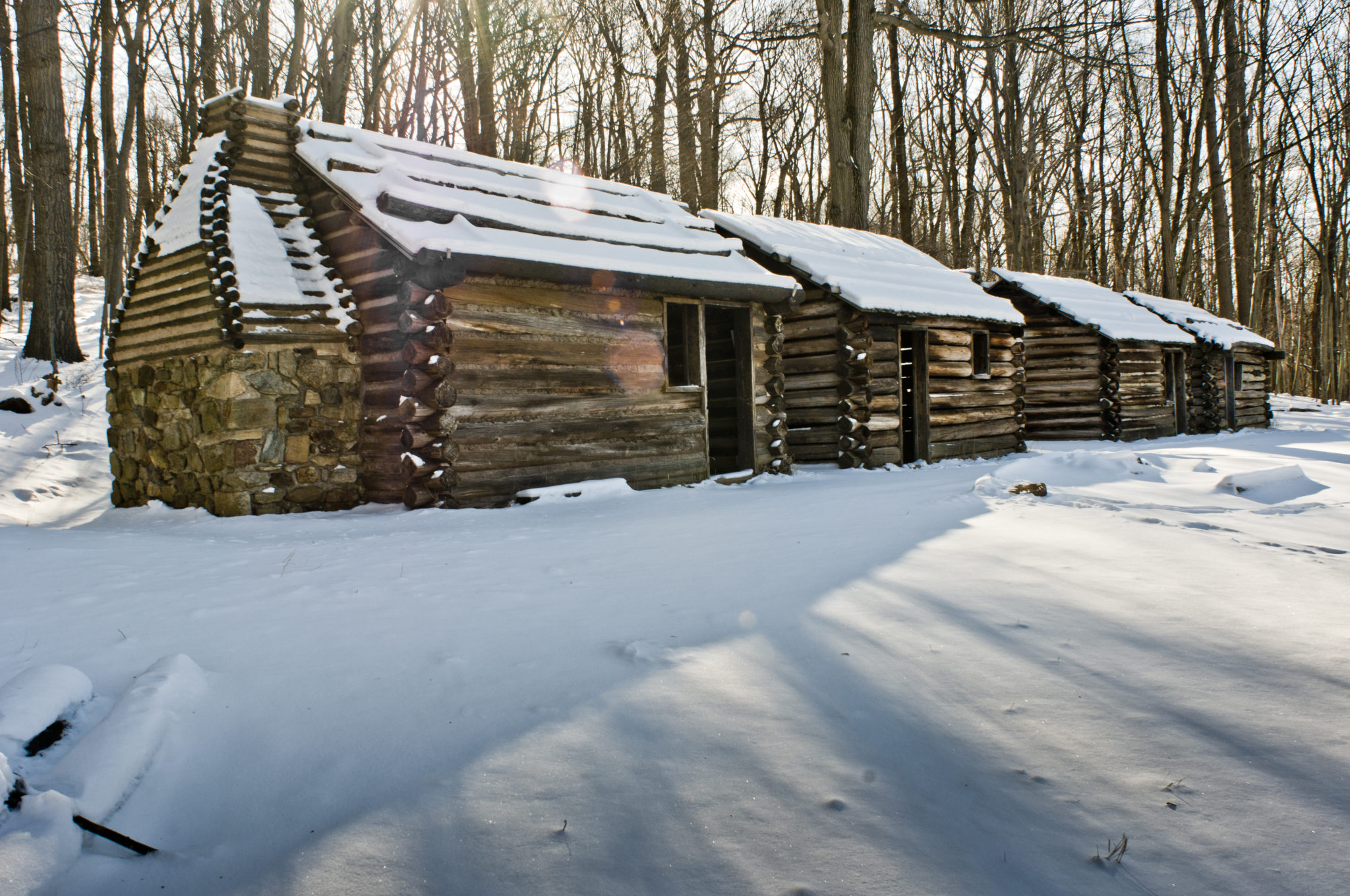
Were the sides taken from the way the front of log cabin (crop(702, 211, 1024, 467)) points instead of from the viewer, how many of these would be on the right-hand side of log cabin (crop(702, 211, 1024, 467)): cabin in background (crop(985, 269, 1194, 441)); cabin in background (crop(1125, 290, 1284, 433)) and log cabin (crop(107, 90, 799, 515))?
1

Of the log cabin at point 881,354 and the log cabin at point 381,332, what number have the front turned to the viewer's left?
0

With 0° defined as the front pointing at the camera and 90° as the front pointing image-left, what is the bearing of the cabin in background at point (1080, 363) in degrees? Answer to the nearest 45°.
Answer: approximately 315°

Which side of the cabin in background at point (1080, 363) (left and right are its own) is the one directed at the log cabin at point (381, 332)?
right

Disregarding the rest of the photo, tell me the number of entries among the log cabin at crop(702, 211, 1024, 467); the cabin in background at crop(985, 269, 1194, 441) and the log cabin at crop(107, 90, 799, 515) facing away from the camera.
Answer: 0

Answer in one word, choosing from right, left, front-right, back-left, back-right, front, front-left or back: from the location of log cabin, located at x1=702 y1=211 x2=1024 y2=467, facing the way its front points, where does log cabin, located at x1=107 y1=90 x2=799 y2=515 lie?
right

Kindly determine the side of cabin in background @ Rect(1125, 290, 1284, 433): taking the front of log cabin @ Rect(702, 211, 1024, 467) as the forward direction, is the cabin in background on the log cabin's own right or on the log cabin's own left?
on the log cabin's own left

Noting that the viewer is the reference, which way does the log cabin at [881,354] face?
facing the viewer and to the right of the viewer
